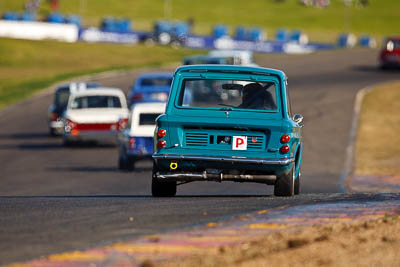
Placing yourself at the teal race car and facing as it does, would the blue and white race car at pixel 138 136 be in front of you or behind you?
in front

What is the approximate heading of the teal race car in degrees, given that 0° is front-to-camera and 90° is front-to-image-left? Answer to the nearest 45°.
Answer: approximately 180°

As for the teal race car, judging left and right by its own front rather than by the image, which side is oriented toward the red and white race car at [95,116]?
front
